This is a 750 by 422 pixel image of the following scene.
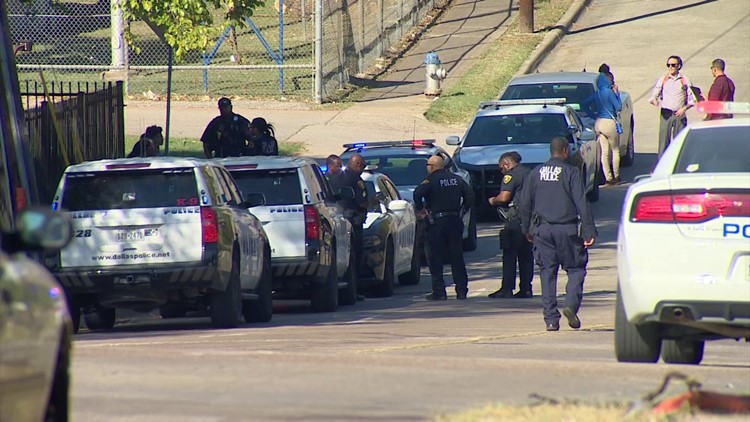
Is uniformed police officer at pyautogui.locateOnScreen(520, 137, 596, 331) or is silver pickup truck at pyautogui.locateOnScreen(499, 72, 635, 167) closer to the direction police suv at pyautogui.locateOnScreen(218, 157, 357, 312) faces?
the silver pickup truck

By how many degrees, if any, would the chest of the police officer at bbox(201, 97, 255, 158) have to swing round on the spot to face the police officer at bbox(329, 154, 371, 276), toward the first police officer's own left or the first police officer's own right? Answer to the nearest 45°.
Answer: approximately 45° to the first police officer's own left

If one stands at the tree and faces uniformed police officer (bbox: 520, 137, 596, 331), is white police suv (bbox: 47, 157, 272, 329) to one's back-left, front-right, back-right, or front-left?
front-right

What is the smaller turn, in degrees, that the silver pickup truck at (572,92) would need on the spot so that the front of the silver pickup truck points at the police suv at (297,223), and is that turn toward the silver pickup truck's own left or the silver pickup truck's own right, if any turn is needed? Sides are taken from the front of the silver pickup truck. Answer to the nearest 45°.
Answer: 0° — it already faces it

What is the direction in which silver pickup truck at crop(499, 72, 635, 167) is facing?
toward the camera

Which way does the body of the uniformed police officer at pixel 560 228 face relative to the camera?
away from the camera

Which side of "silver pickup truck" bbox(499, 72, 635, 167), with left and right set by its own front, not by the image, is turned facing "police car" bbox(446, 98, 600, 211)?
front

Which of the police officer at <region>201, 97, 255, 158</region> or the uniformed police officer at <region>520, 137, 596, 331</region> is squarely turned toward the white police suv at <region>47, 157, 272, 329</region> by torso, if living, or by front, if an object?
the police officer

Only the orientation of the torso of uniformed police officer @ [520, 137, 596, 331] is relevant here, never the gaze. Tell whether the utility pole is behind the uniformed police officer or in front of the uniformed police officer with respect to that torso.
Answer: in front

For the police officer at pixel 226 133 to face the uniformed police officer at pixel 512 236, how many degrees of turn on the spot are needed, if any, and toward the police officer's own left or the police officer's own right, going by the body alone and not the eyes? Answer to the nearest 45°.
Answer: approximately 45° to the police officer's own left

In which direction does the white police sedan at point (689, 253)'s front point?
away from the camera

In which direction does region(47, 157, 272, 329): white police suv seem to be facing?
away from the camera

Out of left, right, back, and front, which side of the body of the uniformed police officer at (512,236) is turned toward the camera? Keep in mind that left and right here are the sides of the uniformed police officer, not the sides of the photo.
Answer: left

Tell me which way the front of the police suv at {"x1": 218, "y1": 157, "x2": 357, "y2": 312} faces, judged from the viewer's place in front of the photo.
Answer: facing away from the viewer

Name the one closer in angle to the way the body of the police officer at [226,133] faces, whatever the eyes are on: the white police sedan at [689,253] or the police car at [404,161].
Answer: the white police sedan
